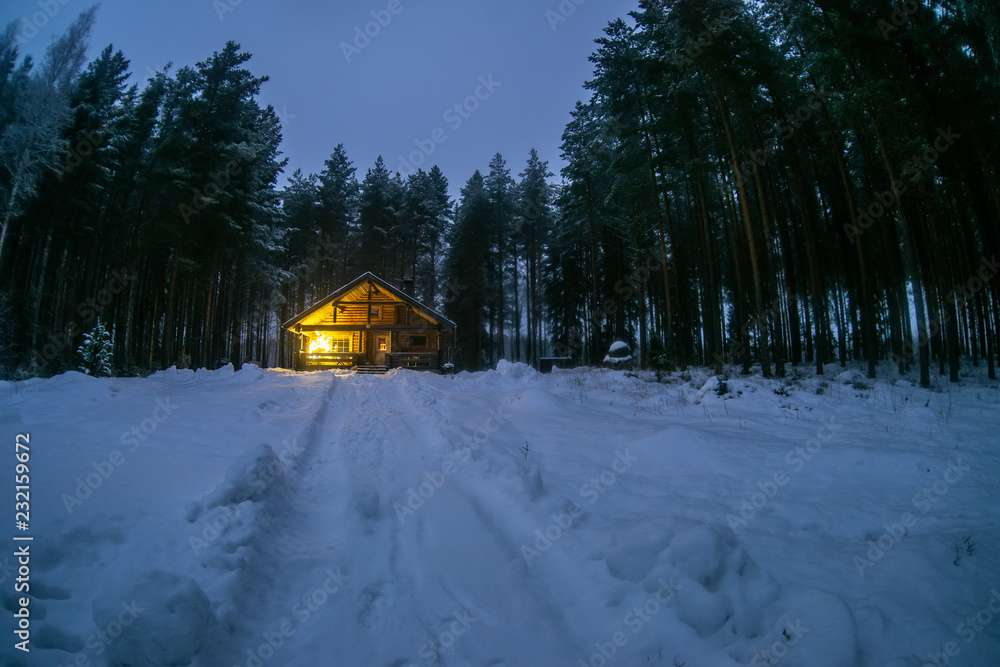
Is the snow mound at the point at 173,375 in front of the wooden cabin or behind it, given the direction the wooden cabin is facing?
in front

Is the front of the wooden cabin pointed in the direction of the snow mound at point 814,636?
yes

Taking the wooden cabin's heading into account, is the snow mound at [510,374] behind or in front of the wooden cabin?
in front

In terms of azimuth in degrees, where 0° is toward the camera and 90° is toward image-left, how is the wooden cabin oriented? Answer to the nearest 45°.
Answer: approximately 0°

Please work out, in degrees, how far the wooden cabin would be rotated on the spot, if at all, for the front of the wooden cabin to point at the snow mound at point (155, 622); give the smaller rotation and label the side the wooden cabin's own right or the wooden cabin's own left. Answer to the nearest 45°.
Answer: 0° — it already faces it

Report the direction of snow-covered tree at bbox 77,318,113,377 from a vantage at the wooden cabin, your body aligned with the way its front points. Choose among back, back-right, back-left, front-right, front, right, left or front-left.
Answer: front-right

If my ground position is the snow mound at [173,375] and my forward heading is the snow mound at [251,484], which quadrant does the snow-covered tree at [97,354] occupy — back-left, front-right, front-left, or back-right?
back-right

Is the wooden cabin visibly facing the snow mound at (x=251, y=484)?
yes

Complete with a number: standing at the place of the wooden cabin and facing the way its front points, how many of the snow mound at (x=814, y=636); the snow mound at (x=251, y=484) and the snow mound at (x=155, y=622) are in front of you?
3

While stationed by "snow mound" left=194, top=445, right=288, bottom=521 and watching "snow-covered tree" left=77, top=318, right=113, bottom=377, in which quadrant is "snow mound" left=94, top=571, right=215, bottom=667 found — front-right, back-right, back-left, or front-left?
back-left

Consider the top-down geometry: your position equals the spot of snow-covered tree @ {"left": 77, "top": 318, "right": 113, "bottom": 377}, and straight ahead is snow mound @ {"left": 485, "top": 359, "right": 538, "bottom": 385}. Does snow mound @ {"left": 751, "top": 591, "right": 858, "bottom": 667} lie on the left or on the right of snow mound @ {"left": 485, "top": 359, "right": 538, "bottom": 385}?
right
